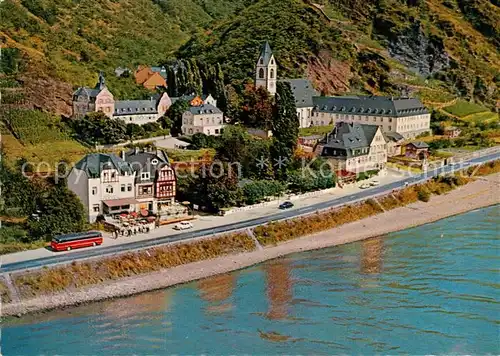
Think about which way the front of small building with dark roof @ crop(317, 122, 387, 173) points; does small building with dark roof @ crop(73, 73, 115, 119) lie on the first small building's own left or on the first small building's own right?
on the first small building's own right

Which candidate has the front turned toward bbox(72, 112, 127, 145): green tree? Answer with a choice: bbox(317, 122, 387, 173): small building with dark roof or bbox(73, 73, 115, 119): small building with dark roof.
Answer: bbox(73, 73, 115, 119): small building with dark roof

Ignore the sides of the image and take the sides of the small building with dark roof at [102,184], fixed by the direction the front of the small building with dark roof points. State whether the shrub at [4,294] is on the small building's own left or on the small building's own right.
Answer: on the small building's own right

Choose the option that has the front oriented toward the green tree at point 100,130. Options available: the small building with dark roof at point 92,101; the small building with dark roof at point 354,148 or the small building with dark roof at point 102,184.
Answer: the small building with dark roof at point 92,101

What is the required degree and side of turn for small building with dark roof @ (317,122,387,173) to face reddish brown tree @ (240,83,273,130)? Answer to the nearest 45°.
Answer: approximately 135° to its right

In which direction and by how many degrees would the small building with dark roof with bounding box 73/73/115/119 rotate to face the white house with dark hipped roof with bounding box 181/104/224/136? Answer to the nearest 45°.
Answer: approximately 90° to its left

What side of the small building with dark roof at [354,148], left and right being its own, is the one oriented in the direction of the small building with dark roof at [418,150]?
left

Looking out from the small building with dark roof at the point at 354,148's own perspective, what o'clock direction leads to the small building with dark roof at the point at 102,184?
the small building with dark roof at the point at 102,184 is roughly at 3 o'clock from the small building with dark roof at the point at 354,148.

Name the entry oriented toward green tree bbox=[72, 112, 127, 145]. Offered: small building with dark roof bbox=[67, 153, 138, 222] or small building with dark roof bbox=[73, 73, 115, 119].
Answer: small building with dark roof bbox=[73, 73, 115, 119]

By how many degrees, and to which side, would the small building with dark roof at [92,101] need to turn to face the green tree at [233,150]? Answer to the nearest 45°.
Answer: approximately 45° to its left

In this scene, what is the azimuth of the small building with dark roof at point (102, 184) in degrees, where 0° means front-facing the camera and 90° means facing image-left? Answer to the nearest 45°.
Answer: approximately 315°

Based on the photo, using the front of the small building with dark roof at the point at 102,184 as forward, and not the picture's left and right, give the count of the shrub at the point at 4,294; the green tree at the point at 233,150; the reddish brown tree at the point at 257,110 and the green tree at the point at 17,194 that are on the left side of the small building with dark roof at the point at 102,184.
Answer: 2

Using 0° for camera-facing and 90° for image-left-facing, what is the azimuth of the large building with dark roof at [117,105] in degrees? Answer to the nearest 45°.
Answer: approximately 0°
